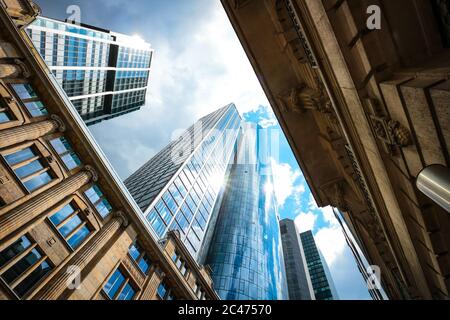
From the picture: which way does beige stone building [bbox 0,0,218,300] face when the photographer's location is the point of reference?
facing the viewer and to the right of the viewer

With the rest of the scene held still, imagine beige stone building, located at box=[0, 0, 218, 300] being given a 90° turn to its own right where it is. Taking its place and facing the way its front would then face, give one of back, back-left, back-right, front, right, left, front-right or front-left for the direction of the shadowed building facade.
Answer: left
